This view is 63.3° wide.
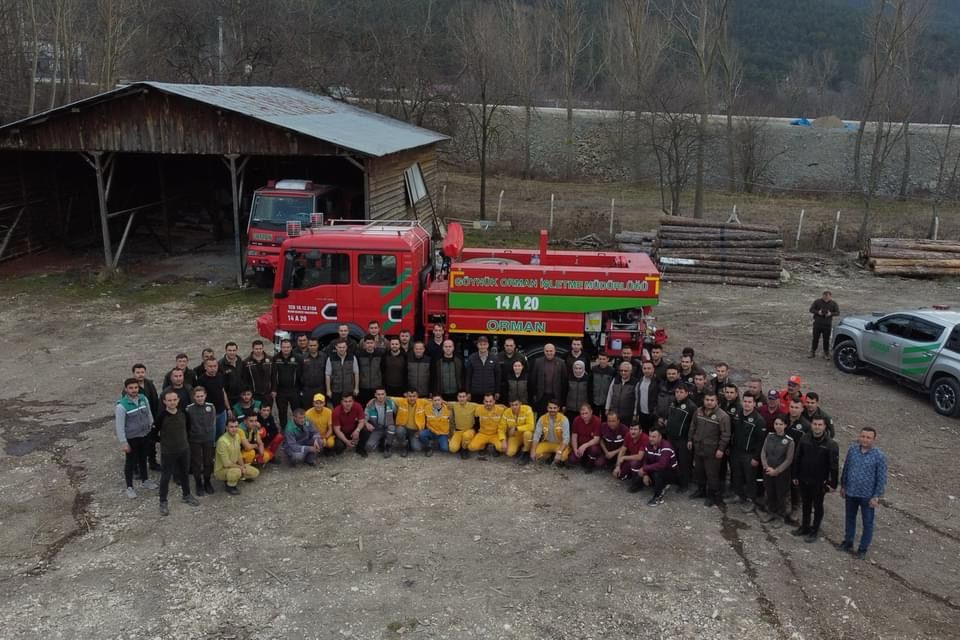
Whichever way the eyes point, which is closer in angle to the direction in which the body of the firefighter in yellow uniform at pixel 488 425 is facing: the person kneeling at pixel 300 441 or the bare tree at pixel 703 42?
the person kneeling

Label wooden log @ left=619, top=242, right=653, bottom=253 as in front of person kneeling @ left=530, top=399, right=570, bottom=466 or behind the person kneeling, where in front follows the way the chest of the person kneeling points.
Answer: behind

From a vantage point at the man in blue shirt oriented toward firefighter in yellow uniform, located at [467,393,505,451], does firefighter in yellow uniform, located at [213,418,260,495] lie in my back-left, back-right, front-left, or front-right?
front-left

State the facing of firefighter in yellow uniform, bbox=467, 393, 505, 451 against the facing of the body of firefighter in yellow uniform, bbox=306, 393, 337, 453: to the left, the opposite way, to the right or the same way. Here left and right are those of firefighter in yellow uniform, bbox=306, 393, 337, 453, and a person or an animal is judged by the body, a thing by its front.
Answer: the same way

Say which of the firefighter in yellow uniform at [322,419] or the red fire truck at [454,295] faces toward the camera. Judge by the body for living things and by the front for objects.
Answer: the firefighter in yellow uniform

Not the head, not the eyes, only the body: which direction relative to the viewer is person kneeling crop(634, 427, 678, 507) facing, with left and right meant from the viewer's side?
facing the viewer and to the left of the viewer

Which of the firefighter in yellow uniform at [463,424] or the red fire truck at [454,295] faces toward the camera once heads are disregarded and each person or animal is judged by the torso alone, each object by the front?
the firefighter in yellow uniform

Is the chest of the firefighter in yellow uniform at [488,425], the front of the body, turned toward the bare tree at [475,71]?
no

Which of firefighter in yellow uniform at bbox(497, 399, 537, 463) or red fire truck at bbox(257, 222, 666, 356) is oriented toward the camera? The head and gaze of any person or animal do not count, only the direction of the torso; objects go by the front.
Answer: the firefighter in yellow uniform

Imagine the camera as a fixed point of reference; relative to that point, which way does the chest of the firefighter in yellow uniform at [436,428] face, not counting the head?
toward the camera

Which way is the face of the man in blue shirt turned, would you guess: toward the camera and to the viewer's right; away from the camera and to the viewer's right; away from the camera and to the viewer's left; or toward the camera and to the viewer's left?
toward the camera and to the viewer's left

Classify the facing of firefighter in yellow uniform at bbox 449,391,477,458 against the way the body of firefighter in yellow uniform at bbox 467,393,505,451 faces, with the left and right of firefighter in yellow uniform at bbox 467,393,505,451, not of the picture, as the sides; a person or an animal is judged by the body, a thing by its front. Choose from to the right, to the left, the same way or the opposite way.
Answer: the same way

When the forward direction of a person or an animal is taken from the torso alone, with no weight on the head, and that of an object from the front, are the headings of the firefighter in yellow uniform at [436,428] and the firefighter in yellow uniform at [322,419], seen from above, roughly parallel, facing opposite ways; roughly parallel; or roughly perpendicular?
roughly parallel

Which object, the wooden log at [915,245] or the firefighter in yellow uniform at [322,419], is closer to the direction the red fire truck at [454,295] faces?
the firefighter in yellow uniform

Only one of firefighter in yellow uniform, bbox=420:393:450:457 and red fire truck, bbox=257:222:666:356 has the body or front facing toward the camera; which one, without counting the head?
the firefighter in yellow uniform

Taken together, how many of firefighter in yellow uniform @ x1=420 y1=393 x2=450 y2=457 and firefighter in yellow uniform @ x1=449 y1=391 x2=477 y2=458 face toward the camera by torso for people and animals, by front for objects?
2

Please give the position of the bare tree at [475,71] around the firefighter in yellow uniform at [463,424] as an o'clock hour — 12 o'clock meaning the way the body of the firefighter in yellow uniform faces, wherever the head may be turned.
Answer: The bare tree is roughly at 6 o'clock from the firefighter in yellow uniform.

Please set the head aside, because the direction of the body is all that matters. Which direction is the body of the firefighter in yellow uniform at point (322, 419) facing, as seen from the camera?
toward the camera

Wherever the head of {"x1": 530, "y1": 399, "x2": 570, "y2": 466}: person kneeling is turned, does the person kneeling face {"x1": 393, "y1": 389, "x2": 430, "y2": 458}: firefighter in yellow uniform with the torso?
no

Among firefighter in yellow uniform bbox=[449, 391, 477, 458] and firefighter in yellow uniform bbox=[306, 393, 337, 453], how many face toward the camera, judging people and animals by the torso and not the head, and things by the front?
2

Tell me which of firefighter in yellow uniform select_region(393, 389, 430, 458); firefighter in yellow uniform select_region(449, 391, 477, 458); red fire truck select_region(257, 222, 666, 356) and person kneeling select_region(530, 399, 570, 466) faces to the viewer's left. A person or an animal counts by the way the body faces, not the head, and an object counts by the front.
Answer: the red fire truck

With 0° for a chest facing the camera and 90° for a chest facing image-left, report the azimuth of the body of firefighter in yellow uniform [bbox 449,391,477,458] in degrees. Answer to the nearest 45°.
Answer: approximately 0°

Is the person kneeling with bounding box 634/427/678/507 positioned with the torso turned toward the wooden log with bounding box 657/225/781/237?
no
